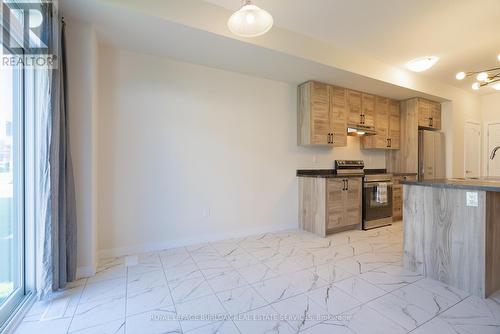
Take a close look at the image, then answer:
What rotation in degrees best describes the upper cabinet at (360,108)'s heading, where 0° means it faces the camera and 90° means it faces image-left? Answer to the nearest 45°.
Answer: approximately 315°

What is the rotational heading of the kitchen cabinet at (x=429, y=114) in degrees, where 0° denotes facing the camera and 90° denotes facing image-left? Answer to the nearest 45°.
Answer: approximately 315°

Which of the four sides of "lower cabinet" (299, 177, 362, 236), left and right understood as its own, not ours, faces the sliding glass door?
right

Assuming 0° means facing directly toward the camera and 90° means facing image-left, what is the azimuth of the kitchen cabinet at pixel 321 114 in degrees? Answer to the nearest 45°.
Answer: approximately 315°

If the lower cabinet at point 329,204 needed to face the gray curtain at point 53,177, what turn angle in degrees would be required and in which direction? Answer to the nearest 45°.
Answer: approximately 90° to its right

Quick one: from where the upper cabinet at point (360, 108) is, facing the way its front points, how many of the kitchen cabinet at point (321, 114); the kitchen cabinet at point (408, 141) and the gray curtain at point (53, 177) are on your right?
2

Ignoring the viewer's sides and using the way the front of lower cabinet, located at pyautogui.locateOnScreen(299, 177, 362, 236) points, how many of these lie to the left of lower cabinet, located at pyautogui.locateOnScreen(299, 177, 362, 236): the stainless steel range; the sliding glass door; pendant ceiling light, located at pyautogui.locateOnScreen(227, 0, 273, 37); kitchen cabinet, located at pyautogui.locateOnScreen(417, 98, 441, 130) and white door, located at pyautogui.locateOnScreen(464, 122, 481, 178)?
3
